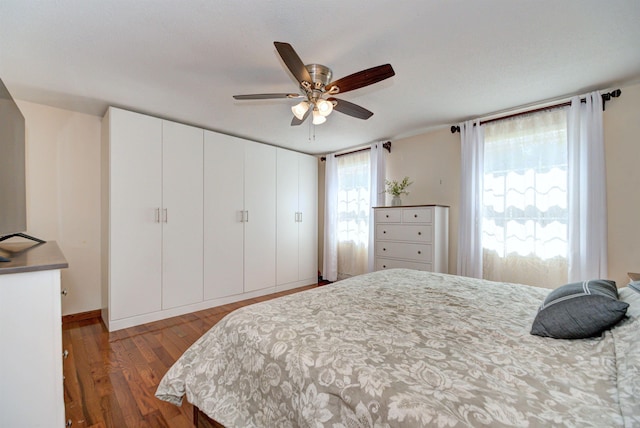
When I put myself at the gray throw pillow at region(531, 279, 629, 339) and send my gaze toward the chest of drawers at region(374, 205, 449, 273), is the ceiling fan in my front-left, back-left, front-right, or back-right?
front-left

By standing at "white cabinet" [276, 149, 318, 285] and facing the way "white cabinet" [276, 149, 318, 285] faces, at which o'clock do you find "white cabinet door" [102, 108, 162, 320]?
"white cabinet door" [102, 108, 162, 320] is roughly at 3 o'clock from "white cabinet" [276, 149, 318, 285].

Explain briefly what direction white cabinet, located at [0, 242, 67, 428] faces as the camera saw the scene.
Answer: facing to the right of the viewer

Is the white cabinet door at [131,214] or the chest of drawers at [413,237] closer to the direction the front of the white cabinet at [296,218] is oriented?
the chest of drawers

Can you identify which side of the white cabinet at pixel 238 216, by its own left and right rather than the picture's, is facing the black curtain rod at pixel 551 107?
front

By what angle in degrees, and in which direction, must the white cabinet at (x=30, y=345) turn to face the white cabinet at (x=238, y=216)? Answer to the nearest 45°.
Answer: approximately 45° to its left

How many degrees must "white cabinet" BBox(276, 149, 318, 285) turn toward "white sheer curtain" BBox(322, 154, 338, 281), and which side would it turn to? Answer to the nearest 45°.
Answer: approximately 45° to its left

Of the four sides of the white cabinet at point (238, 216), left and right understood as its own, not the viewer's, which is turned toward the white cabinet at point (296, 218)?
left

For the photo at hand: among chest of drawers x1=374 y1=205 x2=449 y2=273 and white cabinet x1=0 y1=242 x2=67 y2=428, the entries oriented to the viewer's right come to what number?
1

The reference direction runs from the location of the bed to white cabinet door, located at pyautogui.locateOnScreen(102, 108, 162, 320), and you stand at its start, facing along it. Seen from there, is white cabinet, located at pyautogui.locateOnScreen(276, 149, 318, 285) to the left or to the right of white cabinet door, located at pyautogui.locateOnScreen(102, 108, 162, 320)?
right

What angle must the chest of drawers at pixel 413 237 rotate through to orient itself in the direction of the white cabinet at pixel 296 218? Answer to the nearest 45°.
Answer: approximately 45° to its right

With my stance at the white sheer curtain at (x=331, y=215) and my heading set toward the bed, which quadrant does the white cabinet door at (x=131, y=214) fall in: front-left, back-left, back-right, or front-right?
front-right

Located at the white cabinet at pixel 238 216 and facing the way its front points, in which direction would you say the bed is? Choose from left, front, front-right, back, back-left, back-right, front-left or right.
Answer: front-right

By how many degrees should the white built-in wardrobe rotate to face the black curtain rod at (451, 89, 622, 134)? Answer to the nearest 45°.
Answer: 0° — it already faces it

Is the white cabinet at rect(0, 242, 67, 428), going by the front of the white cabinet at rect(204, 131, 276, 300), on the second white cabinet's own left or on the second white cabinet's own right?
on the second white cabinet's own right

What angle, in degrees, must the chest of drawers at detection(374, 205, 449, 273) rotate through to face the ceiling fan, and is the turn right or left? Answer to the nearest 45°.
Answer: approximately 45° to its left

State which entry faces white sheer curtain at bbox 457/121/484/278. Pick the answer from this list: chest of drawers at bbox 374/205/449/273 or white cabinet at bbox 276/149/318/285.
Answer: the white cabinet

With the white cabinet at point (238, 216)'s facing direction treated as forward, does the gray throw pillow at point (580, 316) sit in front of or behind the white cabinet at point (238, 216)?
in front
